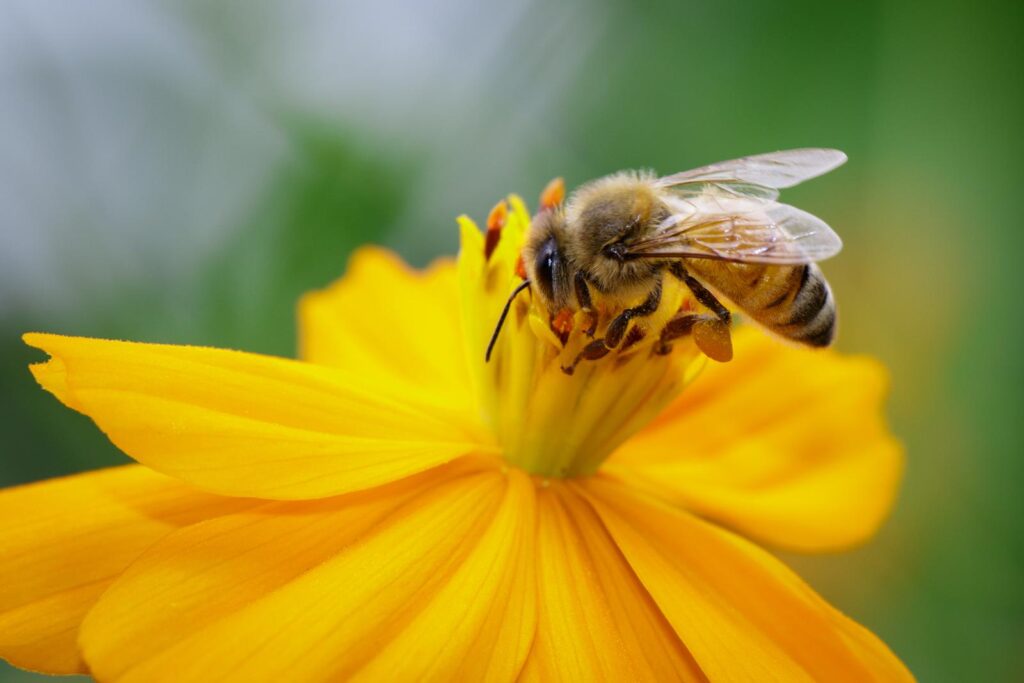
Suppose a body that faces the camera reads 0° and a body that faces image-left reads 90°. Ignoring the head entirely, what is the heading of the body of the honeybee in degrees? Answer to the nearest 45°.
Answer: approximately 90°
